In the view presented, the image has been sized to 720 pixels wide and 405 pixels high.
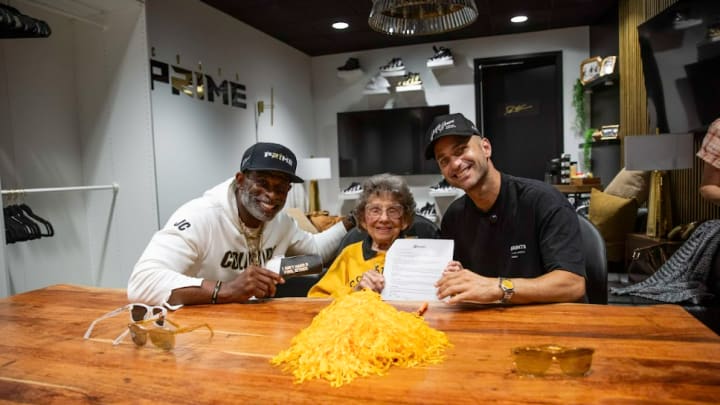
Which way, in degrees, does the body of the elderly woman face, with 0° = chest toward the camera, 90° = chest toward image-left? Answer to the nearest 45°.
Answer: approximately 0°

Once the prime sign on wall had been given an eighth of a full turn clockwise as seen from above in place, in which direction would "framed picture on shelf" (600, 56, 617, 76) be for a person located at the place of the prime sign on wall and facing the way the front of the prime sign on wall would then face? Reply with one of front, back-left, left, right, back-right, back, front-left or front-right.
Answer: left

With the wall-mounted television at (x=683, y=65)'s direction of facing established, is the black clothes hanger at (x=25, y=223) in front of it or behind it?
in front

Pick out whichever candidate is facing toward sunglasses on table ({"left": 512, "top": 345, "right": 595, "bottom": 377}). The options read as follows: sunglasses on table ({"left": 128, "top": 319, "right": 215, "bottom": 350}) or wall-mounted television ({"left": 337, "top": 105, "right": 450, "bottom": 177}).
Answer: the wall-mounted television

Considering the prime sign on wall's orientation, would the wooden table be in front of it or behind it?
in front

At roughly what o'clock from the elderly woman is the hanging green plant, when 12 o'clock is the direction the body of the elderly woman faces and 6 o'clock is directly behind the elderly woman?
The hanging green plant is roughly at 7 o'clock from the elderly woman.

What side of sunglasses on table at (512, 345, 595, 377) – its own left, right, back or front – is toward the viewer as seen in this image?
front

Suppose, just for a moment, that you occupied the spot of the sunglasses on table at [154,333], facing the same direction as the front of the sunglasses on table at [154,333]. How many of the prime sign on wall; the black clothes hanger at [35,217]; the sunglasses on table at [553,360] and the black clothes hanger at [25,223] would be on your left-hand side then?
1

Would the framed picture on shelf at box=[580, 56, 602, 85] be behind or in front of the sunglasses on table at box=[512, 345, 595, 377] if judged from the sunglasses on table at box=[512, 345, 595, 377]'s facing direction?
behind

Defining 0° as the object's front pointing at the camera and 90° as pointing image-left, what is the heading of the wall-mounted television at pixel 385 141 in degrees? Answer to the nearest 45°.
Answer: approximately 0°

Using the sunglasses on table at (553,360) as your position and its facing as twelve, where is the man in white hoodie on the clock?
The man in white hoodie is roughly at 4 o'clock from the sunglasses on table.

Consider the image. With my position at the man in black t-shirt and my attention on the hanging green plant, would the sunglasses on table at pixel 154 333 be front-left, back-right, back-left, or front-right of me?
back-left

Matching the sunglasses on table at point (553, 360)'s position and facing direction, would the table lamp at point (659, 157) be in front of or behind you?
behind

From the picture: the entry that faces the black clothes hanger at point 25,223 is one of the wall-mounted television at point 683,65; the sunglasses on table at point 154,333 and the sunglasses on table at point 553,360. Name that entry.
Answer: the wall-mounted television

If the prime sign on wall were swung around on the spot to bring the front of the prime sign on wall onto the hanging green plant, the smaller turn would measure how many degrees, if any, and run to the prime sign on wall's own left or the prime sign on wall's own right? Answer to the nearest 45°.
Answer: approximately 45° to the prime sign on wall's own left

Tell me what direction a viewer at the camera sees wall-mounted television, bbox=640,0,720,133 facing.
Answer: facing the viewer and to the left of the viewer
